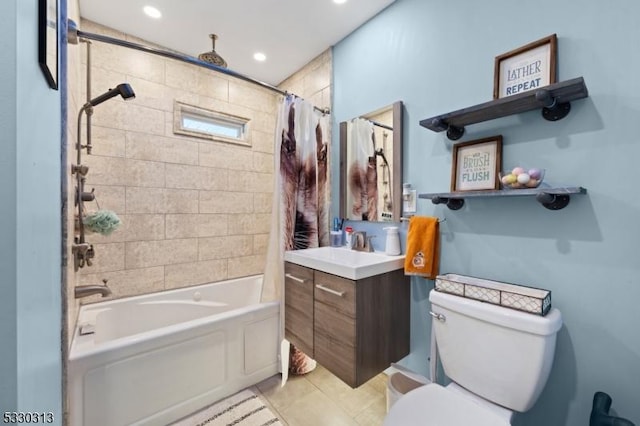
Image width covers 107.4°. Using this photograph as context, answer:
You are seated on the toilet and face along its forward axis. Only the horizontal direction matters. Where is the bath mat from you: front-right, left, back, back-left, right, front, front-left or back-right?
front-right

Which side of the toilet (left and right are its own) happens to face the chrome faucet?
right

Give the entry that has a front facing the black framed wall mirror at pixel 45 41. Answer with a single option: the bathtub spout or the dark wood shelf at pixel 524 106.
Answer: the dark wood shelf

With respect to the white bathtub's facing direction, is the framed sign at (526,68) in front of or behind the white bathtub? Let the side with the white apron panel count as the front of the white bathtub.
in front

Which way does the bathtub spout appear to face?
to the viewer's right

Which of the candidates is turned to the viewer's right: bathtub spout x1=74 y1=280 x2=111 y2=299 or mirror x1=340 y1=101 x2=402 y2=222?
the bathtub spout

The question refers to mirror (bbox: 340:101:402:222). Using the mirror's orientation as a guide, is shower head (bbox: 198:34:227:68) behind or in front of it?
in front
